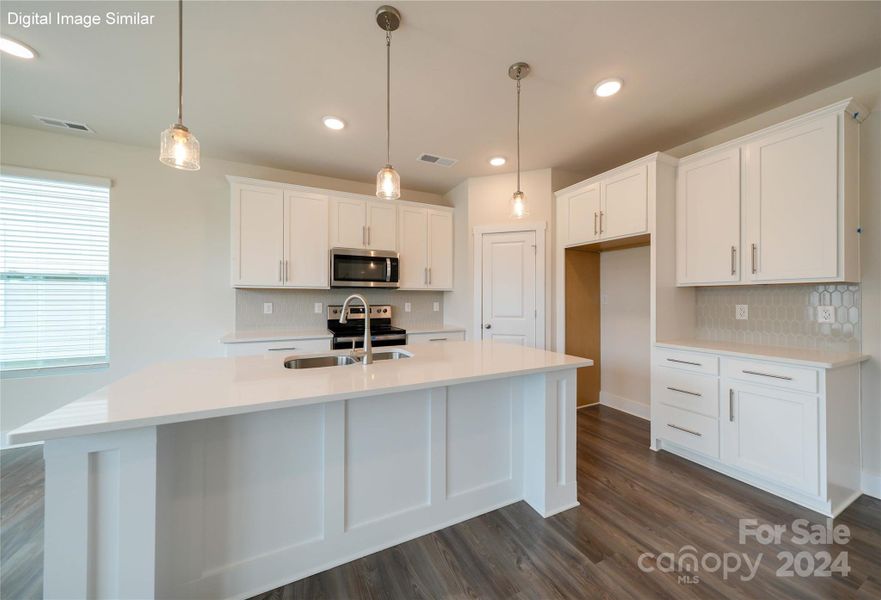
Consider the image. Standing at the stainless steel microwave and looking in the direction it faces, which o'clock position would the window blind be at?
The window blind is roughly at 3 o'clock from the stainless steel microwave.

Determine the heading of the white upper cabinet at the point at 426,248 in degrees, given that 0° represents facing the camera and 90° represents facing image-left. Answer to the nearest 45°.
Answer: approximately 0°

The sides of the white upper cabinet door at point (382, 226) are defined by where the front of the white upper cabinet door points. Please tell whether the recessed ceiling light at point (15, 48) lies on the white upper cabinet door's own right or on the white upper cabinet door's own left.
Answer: on the white upper cabinet door's own right

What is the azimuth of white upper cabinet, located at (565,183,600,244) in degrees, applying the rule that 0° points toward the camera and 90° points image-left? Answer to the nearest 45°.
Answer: approximately 45°

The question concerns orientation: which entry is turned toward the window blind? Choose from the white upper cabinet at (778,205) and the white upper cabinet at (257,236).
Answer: the white upper cabinet at (778,205)
